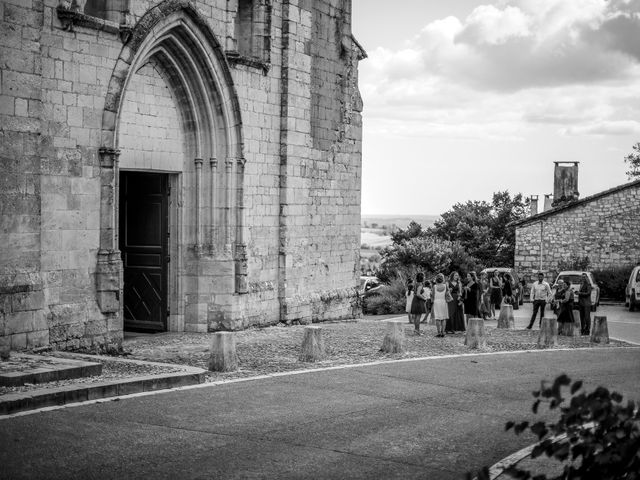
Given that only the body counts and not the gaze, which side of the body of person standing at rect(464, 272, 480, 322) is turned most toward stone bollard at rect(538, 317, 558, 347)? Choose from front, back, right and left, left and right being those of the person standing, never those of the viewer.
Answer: left

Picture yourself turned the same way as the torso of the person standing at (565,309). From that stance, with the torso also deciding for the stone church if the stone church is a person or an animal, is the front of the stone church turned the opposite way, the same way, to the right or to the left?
to the left

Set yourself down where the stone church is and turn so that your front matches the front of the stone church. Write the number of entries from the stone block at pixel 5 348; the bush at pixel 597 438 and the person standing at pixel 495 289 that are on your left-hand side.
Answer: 1

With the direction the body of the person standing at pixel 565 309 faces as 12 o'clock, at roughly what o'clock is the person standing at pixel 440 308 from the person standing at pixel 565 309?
the person standing at pixel 440 308 is roughly at 12 o'clock from the person standing at pixel 565 309.

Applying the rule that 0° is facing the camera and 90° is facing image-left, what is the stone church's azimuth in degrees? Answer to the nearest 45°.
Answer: approximately 315°

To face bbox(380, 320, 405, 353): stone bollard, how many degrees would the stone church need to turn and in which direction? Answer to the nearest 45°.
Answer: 0° — it already faces it

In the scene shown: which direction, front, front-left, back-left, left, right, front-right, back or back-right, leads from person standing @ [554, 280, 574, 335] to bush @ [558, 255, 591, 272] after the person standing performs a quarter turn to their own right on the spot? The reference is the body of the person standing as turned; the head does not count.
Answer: front-right

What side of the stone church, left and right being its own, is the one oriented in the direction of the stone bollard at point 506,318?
left

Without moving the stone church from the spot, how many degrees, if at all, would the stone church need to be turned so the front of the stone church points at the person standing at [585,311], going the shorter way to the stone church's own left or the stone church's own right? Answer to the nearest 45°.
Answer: approximately 45° to the stone church's own left

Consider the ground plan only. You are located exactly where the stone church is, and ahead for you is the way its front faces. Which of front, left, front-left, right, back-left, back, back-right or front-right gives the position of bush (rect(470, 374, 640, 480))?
front-right

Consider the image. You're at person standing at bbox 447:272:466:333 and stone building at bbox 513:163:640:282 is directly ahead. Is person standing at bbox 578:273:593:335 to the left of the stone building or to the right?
right

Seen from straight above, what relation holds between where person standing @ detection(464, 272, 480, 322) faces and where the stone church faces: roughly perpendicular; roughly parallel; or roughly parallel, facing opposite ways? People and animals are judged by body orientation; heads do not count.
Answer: roughly perpendicular

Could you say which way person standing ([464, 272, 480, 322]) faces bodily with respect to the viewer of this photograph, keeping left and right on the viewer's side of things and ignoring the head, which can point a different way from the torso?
facing the viewer and to the left of the viewer

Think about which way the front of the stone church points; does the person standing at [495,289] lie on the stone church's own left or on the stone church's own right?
on the stone church's own left
